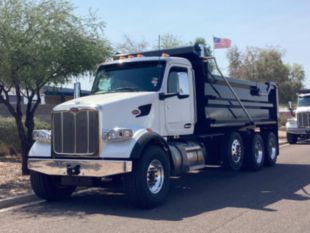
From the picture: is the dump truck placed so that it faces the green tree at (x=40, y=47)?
no

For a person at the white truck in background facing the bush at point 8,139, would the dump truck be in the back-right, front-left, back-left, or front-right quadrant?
front-left

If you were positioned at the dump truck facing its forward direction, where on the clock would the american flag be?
The american flag is roughly at 5 o'clock from the dump truck.

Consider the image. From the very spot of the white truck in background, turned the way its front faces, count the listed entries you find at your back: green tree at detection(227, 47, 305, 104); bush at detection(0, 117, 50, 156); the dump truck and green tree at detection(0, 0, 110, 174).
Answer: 1

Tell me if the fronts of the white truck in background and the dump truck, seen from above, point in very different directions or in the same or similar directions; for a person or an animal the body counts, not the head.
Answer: same or similar directions

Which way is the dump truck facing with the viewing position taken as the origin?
facing the viewer and to the left of the viewer

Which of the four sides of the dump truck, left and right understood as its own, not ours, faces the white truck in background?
back

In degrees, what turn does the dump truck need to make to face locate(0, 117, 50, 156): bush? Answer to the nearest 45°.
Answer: approximately 90° to its right

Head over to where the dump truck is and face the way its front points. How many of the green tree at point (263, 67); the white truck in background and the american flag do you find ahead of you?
0

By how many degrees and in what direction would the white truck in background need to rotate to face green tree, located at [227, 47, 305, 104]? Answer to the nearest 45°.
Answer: approximately 180°

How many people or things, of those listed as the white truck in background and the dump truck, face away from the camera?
0

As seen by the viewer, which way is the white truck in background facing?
toward the camera
